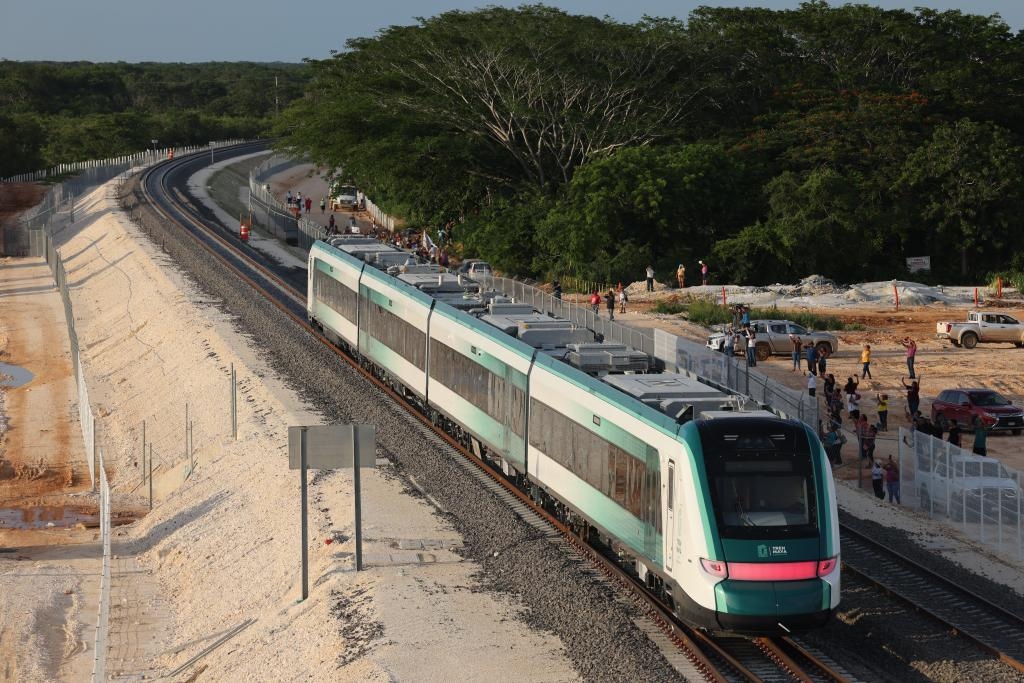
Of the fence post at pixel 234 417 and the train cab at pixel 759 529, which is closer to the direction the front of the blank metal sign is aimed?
the fence post

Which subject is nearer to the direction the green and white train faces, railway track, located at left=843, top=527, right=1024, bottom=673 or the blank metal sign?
the railway track

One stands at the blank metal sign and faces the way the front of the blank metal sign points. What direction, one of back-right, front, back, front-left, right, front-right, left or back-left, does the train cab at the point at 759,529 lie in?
back-right

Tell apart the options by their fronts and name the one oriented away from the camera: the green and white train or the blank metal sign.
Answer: the blank metal sign

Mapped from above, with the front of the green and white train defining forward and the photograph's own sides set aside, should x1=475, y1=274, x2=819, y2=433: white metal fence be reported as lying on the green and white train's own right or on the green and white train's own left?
on the green and white train's own left

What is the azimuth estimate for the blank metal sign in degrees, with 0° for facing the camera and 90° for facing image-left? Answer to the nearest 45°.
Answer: approximately 180°

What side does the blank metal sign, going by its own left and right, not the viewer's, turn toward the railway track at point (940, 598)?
right

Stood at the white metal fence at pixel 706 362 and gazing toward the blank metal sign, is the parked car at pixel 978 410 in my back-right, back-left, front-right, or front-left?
back-left

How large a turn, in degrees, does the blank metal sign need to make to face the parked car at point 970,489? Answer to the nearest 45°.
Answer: approximately 90° to its right

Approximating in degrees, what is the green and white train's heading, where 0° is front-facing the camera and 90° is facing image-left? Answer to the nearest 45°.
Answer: approximately 315°

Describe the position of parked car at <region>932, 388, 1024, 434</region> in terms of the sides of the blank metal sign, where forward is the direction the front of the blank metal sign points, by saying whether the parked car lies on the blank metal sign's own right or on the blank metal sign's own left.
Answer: on the blank metal sign's own right

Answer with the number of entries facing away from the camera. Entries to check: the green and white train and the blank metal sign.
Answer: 1

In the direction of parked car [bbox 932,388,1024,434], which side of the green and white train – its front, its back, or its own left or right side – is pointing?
left
